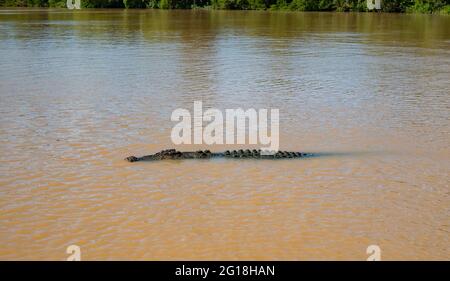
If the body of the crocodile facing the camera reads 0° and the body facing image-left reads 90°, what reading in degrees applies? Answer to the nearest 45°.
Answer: approximately 90°
